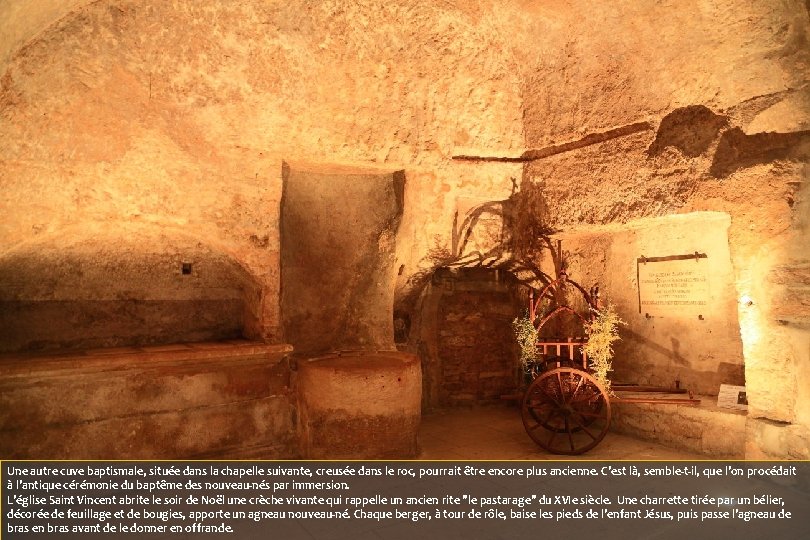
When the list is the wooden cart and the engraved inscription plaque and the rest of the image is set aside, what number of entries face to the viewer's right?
1

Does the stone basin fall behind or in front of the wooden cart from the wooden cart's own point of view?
behind

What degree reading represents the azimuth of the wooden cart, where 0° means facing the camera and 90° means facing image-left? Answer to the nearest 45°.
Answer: approximately 270°

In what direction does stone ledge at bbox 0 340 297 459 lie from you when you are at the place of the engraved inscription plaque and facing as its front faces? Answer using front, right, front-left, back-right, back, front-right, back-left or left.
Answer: front

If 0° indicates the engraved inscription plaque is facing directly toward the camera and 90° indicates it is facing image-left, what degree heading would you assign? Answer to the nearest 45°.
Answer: approximately 45°

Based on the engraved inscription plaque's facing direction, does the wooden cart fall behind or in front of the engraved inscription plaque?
in front

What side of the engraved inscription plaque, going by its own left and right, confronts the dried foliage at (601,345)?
front

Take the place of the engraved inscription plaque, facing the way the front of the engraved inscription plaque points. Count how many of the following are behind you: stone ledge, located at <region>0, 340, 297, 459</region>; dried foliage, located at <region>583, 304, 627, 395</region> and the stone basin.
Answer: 0

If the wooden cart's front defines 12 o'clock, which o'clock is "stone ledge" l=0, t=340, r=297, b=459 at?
The stone ledge is roughly at 5 o'clock from the wooden cart.

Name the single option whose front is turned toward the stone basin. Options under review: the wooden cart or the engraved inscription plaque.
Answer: the engraved inscription plaque

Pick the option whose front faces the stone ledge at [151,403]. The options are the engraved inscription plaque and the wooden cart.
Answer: the engraved inscription plaque

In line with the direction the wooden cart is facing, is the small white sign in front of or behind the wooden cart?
in front

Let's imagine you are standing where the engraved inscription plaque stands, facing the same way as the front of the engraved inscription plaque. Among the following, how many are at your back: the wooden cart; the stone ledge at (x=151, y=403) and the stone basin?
0
